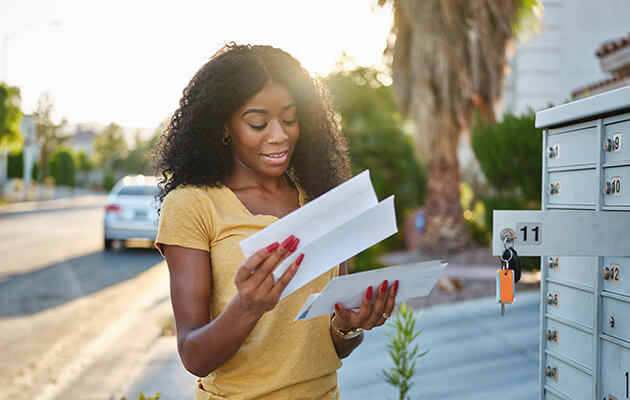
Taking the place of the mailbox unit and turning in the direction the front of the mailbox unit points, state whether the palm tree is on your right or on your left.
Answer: on your right

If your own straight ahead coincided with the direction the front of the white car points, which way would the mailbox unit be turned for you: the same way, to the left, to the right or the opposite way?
to the left

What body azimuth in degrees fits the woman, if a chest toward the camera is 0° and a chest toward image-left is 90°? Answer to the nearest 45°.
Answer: approximately 315°

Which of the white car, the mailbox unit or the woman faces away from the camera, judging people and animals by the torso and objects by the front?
the white car

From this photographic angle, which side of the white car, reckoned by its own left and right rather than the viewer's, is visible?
back

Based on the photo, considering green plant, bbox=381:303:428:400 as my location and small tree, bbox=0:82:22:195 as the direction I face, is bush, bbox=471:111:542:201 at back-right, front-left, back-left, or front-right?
front-right

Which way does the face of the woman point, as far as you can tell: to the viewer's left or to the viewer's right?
to the viewer's right

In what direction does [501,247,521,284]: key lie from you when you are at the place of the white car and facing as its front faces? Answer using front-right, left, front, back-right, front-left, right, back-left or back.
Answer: back

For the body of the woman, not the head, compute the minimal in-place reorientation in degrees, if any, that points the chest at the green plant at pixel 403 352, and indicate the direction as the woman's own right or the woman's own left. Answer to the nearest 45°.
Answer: approximately 90° to the woman's own left

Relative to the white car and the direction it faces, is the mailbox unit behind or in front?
behind

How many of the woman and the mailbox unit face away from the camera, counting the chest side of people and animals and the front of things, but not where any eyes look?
0

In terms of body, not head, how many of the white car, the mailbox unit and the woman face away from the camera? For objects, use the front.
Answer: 1
